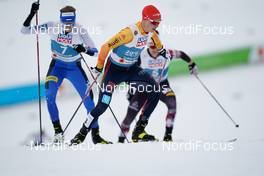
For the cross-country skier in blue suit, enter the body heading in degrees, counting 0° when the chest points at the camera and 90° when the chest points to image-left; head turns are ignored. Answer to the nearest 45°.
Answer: approximately 0°
